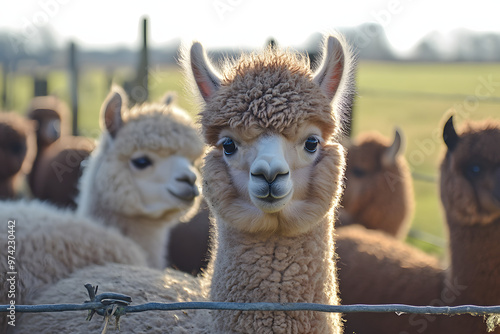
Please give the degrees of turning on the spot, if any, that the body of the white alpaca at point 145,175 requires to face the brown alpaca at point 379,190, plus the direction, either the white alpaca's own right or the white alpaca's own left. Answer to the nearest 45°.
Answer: approximately 90° to the white alpaca's own left

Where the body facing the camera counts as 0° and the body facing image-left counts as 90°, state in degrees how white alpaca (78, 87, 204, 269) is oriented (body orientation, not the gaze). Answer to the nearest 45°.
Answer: approximately 315°

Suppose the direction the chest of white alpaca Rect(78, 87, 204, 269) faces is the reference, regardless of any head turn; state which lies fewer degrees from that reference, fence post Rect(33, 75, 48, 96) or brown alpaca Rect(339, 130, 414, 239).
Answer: the brown alpaca

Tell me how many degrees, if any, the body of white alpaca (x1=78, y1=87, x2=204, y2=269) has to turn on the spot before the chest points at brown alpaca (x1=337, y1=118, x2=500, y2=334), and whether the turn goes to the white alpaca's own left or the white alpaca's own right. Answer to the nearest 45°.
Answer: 0° — it already faces it
